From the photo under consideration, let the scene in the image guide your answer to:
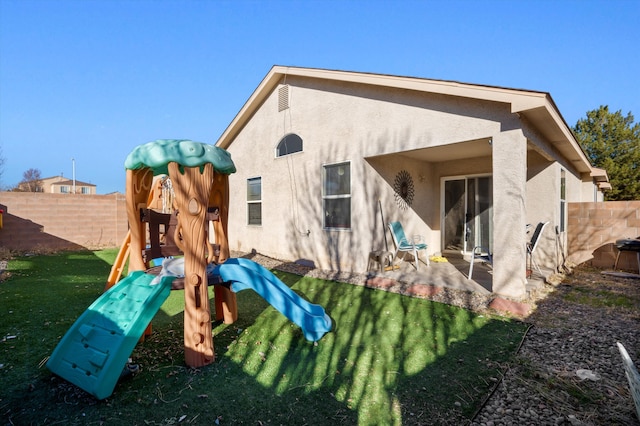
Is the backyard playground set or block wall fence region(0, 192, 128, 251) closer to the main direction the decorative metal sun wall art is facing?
the backyard playground set

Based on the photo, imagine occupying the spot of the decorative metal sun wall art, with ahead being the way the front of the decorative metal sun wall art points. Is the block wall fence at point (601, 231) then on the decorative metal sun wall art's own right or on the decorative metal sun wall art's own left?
on the decorative metal sun wall art's own left
